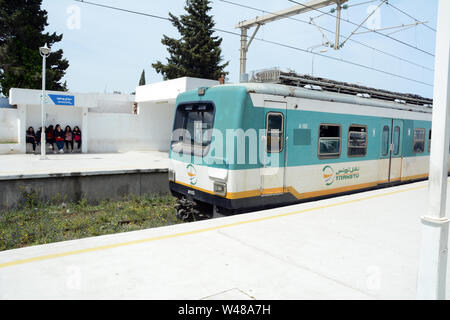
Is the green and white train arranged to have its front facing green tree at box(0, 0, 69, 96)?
no

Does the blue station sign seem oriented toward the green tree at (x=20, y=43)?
no

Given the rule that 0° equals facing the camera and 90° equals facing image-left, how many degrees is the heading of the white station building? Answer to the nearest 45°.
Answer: approximately 0°

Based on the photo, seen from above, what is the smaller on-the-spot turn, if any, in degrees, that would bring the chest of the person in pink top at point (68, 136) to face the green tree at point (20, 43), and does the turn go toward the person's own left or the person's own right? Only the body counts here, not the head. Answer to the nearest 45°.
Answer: approximately 180°

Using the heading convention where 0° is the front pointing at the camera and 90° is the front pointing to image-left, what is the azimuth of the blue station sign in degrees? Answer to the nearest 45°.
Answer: approximately 0°

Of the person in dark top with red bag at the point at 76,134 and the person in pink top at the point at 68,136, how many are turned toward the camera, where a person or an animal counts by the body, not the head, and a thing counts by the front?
2

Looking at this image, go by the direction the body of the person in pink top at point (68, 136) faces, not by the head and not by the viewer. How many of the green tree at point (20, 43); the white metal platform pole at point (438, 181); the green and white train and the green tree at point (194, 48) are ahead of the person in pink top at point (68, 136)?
2

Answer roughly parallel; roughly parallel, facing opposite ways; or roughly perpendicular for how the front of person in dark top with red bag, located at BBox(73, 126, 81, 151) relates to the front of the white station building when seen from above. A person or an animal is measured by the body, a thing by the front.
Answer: roughly parallel

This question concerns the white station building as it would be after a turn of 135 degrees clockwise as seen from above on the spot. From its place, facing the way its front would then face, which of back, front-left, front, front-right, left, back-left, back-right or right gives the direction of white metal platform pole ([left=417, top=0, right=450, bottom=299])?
back-left

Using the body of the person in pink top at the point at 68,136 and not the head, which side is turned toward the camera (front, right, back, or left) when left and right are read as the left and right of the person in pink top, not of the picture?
front

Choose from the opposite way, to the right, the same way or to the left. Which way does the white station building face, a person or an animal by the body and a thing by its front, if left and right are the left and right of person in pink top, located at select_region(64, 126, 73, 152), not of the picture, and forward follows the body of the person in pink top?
the same way

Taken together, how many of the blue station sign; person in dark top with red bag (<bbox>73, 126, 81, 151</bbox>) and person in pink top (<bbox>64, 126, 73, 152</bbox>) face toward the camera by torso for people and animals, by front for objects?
3

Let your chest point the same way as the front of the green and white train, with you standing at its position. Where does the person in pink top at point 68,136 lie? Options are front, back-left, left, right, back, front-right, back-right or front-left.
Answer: right
